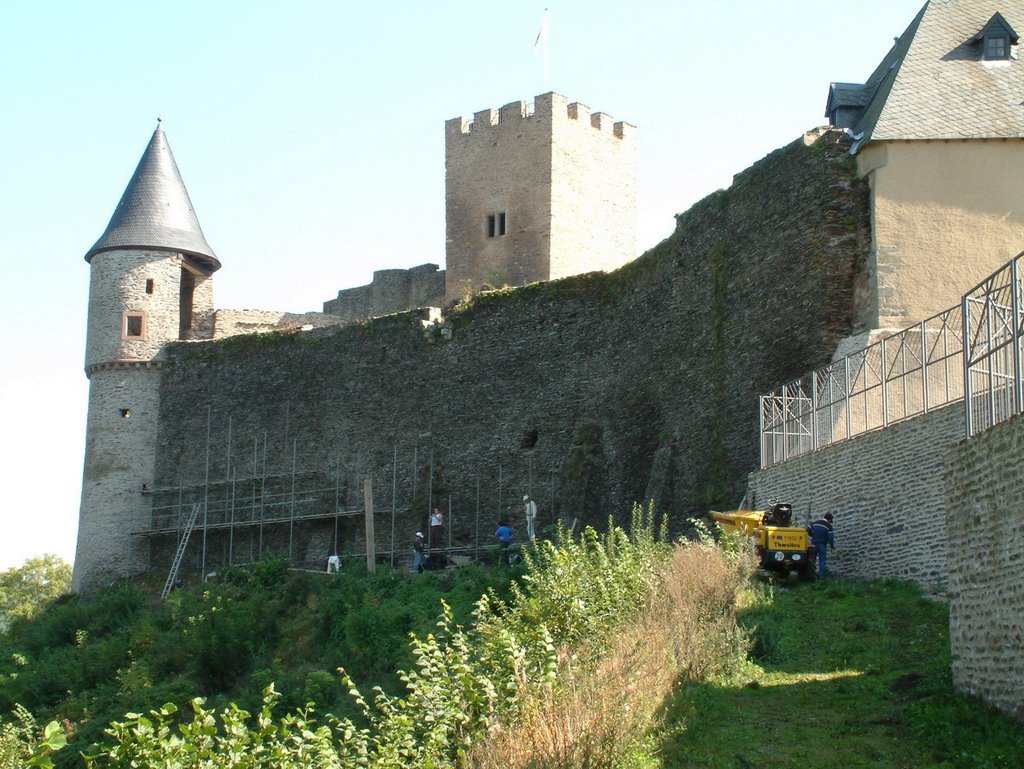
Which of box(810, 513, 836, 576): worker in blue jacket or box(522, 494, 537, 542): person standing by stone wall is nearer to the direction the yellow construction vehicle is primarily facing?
the person standing by stone wall

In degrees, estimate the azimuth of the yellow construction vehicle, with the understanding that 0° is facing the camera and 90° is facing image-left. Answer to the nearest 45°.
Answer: approximately 135°

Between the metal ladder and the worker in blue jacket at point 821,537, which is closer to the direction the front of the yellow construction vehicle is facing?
the metal ladder

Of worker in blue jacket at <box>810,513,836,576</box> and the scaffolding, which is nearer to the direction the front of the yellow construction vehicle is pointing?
the scaffolding
